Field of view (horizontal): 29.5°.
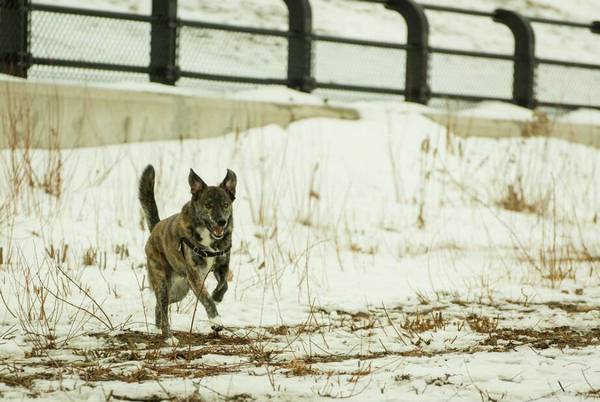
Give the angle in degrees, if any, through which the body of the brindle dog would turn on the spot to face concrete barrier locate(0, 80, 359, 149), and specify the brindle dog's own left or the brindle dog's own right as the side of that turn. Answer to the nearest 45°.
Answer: approximately 135° to the brindle dog's own left

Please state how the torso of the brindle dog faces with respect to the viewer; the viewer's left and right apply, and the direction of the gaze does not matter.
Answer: facing the viewer and to the right of the viewer

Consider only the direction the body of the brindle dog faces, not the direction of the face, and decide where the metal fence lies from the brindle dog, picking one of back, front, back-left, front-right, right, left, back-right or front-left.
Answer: back-left

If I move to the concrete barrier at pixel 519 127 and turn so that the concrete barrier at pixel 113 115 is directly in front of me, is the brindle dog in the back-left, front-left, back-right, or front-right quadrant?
front-left

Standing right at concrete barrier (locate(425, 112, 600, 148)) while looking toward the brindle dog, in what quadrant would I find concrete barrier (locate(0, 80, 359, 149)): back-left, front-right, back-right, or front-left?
front-right

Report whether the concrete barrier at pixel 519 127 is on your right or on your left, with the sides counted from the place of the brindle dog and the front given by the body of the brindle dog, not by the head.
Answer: on your left
